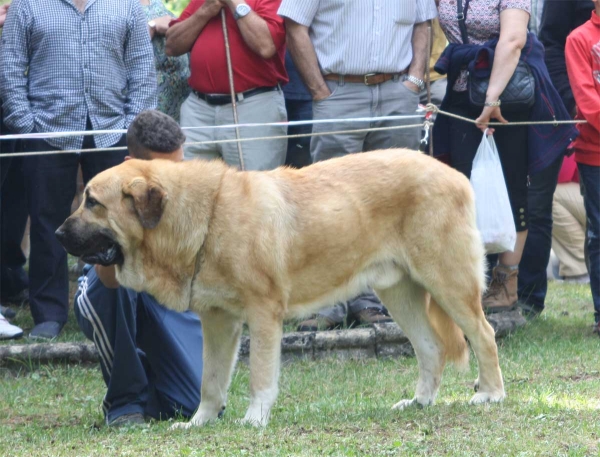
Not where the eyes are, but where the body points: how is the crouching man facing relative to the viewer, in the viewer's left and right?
facing the viewer

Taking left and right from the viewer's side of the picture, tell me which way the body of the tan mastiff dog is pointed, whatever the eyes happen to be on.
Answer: facing to the left of the viewer

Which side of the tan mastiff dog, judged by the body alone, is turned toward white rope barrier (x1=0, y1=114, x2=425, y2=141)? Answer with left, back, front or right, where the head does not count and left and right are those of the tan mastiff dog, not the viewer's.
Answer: right

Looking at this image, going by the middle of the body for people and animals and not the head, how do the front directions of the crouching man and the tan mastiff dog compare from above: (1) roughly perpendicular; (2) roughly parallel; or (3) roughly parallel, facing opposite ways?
roughly perpendicular
